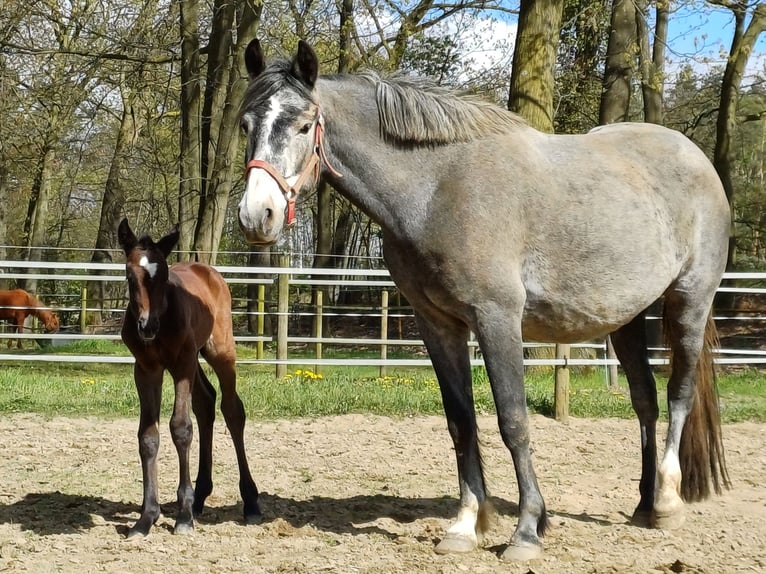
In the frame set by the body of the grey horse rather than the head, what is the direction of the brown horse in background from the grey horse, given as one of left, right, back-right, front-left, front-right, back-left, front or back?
right

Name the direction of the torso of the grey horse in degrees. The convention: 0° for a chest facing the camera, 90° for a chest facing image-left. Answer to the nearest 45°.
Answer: approximately 45°

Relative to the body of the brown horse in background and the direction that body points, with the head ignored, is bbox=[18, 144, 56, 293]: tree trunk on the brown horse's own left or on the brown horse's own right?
on the brown horse's own left

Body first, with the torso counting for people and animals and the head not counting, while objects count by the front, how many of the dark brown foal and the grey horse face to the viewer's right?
0

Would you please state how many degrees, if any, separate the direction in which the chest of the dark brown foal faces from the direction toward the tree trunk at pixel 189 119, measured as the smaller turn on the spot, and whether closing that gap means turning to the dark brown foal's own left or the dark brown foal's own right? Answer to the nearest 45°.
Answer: approximately 135° to the dark brown foal's own right

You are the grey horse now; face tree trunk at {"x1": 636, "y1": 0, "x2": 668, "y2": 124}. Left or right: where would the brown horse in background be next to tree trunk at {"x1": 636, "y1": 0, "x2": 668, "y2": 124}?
left

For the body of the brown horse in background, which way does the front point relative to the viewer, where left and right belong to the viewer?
facing to the right of the viewer

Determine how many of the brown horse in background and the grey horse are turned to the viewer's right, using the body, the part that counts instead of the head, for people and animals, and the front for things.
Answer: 1

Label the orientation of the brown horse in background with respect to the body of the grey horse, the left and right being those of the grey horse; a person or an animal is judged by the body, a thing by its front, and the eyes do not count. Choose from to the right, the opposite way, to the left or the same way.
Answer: the opposite way

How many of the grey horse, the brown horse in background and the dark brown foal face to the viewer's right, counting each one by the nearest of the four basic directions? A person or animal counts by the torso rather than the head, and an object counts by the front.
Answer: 1

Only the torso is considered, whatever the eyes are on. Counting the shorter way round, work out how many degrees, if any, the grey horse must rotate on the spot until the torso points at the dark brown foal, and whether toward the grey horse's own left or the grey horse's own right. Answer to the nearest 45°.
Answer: approximately 45° to the grey horse's own right

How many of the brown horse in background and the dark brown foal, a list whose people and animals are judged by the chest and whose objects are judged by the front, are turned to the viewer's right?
1
